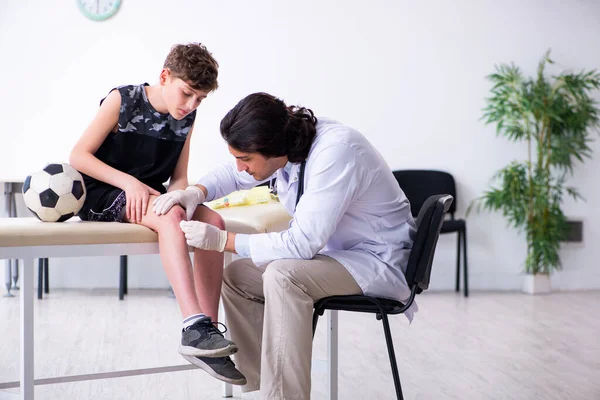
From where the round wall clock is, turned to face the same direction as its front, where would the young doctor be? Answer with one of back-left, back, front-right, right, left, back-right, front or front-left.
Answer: front

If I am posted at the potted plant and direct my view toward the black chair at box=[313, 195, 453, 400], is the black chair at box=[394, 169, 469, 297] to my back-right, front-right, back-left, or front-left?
front-right

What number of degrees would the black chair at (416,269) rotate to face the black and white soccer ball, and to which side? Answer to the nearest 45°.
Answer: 0° — it already faces it

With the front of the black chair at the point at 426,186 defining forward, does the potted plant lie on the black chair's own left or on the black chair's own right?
on the black chair's own left

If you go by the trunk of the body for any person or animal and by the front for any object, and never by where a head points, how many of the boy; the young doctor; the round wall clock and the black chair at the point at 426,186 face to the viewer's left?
1

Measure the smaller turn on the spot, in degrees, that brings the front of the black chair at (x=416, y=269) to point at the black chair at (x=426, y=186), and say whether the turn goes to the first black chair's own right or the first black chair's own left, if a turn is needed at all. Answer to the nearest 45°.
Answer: approximately 90° to the first black chair's own right

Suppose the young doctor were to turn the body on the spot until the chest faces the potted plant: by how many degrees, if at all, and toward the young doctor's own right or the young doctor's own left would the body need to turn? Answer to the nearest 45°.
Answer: approximately 135° to the young doctor's own right

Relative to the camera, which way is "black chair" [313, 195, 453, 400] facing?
to the viewer's left

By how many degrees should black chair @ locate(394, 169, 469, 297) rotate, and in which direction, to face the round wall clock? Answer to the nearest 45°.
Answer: approximately 135° to its right

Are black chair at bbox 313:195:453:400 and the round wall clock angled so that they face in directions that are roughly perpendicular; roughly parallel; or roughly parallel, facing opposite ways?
roughly perpendicular

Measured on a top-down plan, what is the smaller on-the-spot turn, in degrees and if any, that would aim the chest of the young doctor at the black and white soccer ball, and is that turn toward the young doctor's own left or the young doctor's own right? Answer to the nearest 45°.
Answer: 0° — they already face it

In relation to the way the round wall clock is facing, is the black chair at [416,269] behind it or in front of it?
in front

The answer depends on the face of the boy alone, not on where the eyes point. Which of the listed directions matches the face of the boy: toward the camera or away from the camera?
toward the camera

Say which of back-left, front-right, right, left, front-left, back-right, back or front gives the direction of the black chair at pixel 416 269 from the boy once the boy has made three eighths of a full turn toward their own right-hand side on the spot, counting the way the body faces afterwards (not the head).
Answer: back-left

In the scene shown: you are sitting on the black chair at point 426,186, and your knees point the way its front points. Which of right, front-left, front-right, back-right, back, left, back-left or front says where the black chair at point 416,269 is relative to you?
front-right

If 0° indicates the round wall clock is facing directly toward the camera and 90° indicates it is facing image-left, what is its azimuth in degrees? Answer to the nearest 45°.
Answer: approximately 0°

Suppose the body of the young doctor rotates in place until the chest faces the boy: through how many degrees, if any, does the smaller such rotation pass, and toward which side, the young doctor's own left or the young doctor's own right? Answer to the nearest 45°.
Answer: approximately 45° to the young doctor's own right

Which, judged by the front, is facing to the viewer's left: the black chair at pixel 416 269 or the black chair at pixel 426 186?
the black chair at pixel 416 269
